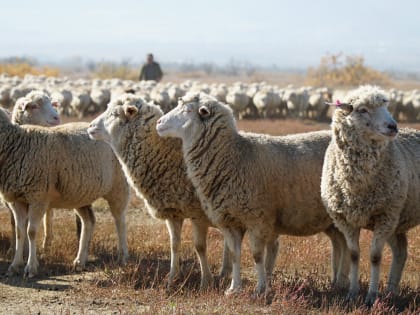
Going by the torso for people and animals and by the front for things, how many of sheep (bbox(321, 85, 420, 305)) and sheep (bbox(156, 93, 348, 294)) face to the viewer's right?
0

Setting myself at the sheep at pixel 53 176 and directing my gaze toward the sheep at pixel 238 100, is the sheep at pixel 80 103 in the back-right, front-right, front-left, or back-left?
front-left

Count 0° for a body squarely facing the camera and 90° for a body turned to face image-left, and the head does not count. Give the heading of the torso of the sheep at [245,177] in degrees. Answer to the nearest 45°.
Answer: approximately 90°

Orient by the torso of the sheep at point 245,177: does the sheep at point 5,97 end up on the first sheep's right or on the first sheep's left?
on the first sheep's right

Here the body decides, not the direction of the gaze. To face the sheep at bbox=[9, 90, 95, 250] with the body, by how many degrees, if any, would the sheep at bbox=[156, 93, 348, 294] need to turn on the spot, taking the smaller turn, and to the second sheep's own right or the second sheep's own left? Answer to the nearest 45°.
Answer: approximately 45° to the second sheep's own right

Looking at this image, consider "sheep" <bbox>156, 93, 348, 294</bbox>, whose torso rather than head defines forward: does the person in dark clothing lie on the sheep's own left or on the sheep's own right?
on the sheep's own right

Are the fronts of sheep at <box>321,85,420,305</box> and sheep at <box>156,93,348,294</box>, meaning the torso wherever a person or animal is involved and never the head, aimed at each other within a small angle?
no

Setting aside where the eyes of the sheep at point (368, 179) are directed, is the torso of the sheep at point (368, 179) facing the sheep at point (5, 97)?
no

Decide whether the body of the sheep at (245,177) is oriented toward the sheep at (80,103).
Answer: no

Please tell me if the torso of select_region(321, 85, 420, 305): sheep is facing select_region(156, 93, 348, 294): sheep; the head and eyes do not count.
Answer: no

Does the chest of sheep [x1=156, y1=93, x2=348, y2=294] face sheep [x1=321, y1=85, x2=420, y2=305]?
no
